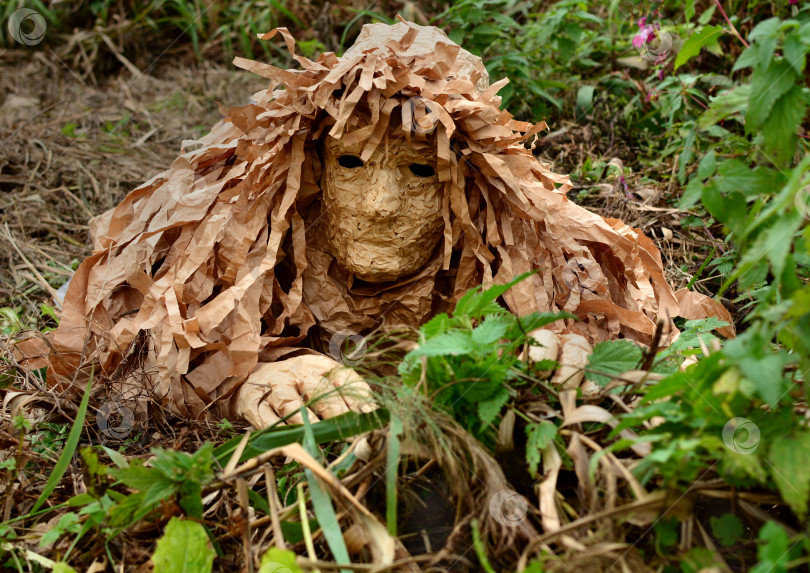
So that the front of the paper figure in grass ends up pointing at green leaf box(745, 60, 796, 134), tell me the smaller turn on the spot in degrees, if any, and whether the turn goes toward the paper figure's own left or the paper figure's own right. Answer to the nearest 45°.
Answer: approximately 45° to the paper figure's own left

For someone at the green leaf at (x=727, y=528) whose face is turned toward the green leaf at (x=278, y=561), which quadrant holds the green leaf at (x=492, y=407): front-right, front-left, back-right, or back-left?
front-right

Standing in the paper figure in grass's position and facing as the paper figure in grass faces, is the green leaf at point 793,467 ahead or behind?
ahead

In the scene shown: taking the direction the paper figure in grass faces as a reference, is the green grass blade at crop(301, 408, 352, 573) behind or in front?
in front

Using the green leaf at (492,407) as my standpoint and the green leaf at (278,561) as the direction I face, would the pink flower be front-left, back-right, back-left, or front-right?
back-right

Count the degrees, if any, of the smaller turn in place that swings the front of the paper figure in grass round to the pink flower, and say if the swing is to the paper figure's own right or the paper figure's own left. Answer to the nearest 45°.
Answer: approximately 135° to the paper figure's own left

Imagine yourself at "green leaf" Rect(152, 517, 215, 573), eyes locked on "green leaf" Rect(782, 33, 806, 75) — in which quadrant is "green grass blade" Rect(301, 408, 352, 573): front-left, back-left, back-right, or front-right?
front-right

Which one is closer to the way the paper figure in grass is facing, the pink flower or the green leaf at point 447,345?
the green leaf

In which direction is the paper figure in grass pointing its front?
toward the camera

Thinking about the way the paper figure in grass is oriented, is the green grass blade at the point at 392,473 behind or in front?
in front
